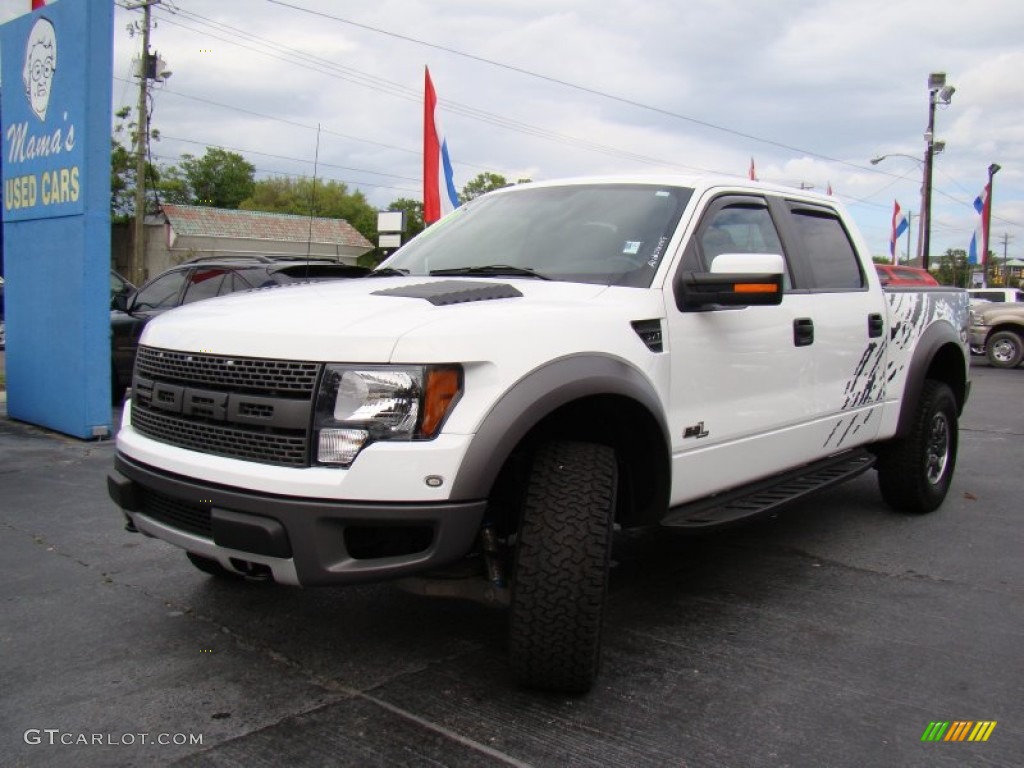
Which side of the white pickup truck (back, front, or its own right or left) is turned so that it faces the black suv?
right

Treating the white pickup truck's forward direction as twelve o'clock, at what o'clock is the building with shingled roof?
The building with shingled roof is roughly at 4 o'clock from the white pickup truck.

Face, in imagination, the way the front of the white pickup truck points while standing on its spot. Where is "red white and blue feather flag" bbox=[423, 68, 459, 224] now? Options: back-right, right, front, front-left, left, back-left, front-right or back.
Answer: back-right

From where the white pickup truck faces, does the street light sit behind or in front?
behind

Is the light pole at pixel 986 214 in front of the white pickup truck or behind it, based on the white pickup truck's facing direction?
behind

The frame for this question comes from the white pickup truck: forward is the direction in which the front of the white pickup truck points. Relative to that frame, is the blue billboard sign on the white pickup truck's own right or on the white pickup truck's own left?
on the white pickup truck's own right

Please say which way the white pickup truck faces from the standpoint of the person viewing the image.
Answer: facing the viewer and to the left of the viewer

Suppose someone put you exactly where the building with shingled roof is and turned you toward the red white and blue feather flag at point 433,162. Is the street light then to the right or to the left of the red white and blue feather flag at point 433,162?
left
